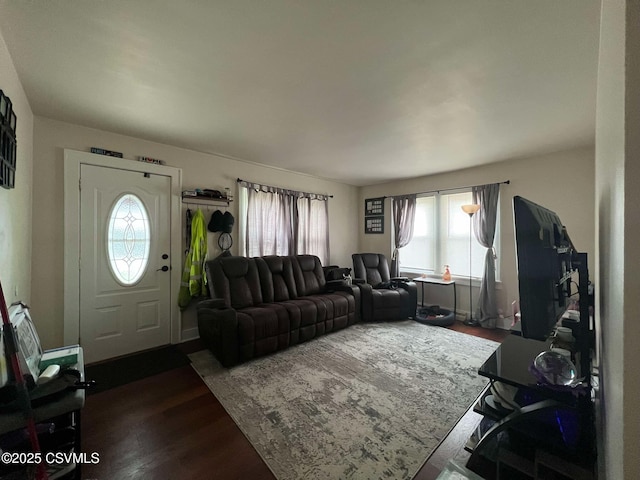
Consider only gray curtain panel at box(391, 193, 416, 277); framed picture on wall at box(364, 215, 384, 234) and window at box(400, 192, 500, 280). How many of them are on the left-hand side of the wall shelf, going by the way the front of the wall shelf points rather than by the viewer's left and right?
3

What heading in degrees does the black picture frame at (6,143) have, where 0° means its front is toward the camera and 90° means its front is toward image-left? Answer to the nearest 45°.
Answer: approximately 270°

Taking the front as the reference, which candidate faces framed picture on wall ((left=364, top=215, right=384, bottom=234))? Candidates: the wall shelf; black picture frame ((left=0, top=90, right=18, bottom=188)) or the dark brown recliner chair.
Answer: the black picture frame

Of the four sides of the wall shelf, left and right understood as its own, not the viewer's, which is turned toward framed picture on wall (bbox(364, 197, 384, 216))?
left

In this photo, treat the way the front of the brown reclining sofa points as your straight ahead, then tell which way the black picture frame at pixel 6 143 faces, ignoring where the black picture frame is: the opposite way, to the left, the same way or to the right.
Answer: to the left

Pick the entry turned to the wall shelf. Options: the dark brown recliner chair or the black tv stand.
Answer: the black tv stand

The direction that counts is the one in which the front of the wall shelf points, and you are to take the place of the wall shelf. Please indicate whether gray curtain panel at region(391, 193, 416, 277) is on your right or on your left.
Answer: on your left

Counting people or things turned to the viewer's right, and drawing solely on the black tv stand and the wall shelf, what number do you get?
0

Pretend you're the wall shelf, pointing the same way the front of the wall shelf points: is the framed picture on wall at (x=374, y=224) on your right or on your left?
on your left

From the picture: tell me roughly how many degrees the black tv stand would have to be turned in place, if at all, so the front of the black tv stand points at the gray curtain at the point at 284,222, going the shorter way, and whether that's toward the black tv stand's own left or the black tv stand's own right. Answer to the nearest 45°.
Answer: approximately 45° to the black tv stand's own right

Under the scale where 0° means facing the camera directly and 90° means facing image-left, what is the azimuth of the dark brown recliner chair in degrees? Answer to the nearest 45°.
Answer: approximately 315°
